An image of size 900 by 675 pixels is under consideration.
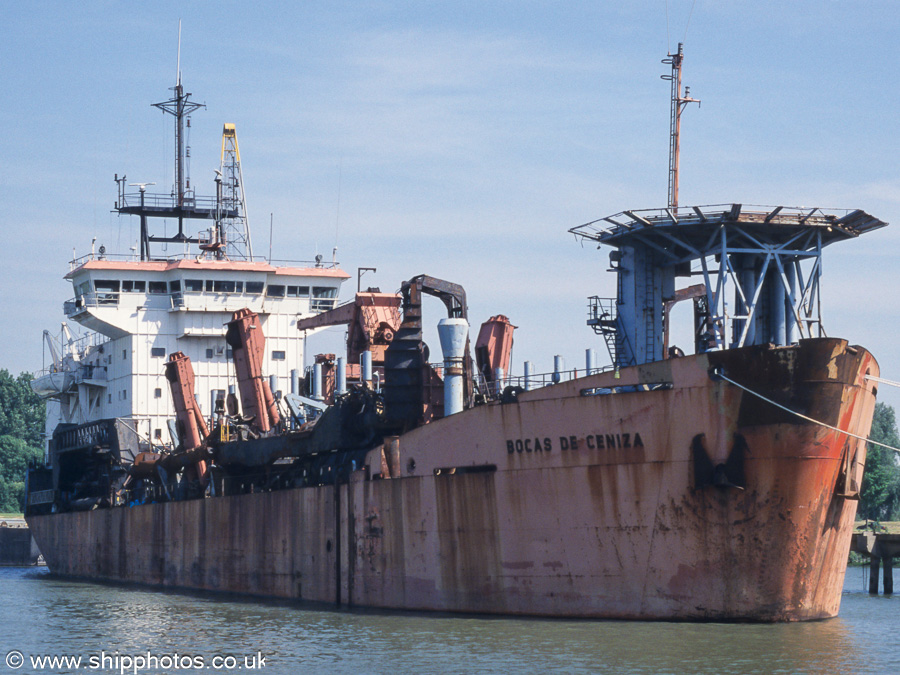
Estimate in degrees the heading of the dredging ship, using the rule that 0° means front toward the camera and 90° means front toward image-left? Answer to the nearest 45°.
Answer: approximately 315°
